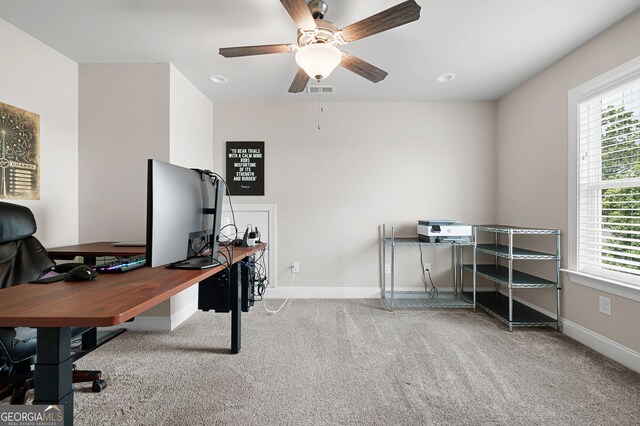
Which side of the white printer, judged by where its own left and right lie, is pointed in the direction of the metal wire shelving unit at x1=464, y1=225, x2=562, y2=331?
left

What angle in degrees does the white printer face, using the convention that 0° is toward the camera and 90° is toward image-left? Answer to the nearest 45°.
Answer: approximately 0°

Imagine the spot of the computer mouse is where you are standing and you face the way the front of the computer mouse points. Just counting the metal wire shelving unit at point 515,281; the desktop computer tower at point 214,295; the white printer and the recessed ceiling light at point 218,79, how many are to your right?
0

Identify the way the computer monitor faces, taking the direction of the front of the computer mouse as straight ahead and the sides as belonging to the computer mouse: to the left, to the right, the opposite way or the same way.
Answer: the opposite way

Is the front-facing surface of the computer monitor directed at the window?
no

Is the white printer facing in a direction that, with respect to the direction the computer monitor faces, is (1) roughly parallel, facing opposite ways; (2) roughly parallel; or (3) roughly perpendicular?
roughly perpendicular

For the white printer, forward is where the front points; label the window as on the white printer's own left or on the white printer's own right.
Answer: on the white printer's own left

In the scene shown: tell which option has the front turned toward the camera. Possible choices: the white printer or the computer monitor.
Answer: the white printer

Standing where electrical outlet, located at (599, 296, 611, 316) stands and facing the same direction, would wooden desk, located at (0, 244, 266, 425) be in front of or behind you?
in front

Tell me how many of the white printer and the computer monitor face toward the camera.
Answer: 1

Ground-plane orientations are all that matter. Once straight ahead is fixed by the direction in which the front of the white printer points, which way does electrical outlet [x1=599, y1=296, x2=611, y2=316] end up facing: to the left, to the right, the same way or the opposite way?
to the right

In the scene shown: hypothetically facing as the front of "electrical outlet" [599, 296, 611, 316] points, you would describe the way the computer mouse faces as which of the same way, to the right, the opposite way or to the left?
the opposite way

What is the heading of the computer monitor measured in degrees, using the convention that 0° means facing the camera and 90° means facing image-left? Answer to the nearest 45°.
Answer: approximately 135°

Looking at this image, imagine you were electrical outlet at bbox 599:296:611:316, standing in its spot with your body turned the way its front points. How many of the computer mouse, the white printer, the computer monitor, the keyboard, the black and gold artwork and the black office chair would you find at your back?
0

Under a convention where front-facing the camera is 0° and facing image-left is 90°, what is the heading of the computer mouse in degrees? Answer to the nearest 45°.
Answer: approximately 315°

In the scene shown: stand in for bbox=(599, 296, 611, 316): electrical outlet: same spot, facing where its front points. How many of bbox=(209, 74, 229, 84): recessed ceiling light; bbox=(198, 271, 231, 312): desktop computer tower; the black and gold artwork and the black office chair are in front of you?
4

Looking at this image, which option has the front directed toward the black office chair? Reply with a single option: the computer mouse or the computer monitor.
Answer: the computer monitor

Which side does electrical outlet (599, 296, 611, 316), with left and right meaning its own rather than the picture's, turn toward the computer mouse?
front

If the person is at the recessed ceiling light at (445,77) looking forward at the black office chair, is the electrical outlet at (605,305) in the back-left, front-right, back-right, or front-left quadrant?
back-left
